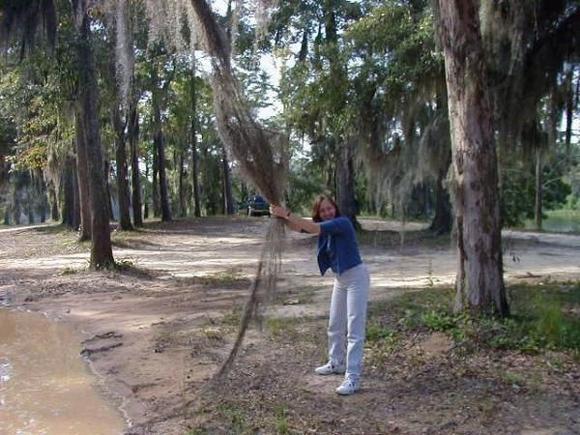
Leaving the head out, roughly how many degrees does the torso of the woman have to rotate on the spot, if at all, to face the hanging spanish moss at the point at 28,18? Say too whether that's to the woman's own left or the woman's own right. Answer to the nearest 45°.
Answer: approximately 90° to the woman's own right

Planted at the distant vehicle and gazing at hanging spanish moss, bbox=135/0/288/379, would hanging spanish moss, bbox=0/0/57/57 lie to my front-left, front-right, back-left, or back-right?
front-right

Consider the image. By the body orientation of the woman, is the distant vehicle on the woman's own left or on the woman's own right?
on the woman's own right

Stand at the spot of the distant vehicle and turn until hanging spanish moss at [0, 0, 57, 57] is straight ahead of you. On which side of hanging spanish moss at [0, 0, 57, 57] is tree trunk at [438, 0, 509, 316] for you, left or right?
left

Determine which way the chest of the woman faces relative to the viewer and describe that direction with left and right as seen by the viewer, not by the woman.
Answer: facing the viewer and to the left of the viewer

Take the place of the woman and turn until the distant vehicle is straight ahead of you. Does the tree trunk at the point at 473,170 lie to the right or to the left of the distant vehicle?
right
